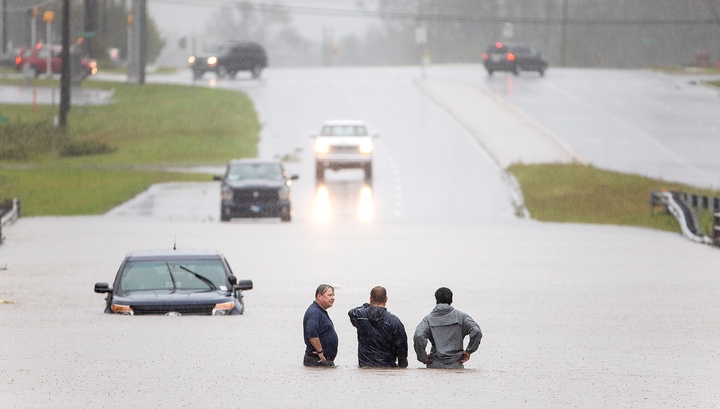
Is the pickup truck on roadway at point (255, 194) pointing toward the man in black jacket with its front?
yes

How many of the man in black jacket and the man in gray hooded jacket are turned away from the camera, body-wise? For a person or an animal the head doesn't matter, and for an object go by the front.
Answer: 2

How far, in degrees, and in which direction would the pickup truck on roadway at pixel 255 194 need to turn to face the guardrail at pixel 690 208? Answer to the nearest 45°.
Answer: approximately 90° to its left

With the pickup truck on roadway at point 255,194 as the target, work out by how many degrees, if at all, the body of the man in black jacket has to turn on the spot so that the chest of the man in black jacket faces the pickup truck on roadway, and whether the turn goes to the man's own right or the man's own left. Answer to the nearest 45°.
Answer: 0° — they already face it

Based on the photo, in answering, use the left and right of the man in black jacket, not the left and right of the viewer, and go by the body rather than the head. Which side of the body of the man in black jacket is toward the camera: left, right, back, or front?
back

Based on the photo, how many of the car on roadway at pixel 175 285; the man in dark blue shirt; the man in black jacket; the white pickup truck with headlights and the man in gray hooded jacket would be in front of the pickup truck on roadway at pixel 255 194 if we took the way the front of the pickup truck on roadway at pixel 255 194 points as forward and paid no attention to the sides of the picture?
4

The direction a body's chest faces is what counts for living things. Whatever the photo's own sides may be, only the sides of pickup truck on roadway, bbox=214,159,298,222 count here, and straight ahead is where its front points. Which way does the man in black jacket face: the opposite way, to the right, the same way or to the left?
the opposite way

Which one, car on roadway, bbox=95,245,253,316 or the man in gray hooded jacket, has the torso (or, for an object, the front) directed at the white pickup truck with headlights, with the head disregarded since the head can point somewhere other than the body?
the man in gray hooded jacket

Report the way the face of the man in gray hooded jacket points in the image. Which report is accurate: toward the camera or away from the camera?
away from the camera

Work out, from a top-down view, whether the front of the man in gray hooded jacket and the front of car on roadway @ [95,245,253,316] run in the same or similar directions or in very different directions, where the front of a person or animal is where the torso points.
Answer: very different directions

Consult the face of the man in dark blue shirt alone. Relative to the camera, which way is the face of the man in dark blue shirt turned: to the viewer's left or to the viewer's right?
to the viewer's right

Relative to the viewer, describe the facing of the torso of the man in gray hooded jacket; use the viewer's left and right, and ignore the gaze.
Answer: facing away from the viewer
